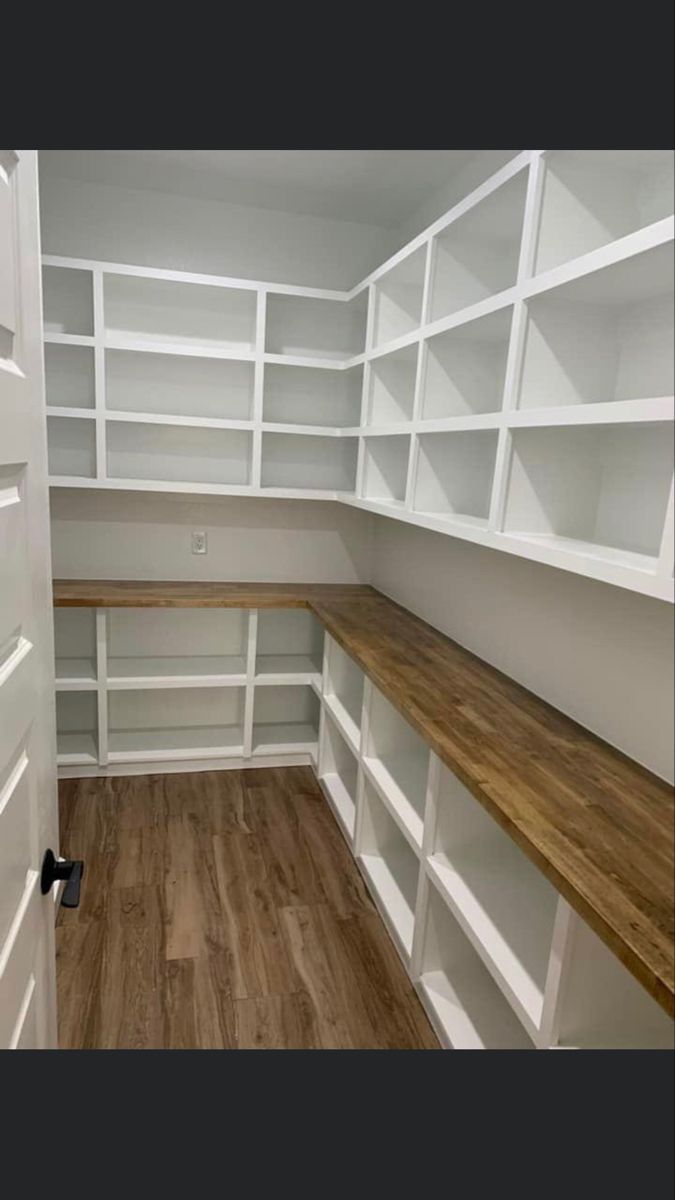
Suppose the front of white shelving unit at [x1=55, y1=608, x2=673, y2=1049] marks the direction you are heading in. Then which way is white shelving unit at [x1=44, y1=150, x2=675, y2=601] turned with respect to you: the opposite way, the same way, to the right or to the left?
the same way

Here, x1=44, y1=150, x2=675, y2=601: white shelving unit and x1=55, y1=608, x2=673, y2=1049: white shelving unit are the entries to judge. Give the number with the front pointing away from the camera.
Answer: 0

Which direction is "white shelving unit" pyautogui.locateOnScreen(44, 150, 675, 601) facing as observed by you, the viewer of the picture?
facing the viewer and to the left of the viewer

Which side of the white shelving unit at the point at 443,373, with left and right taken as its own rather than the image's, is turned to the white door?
front
